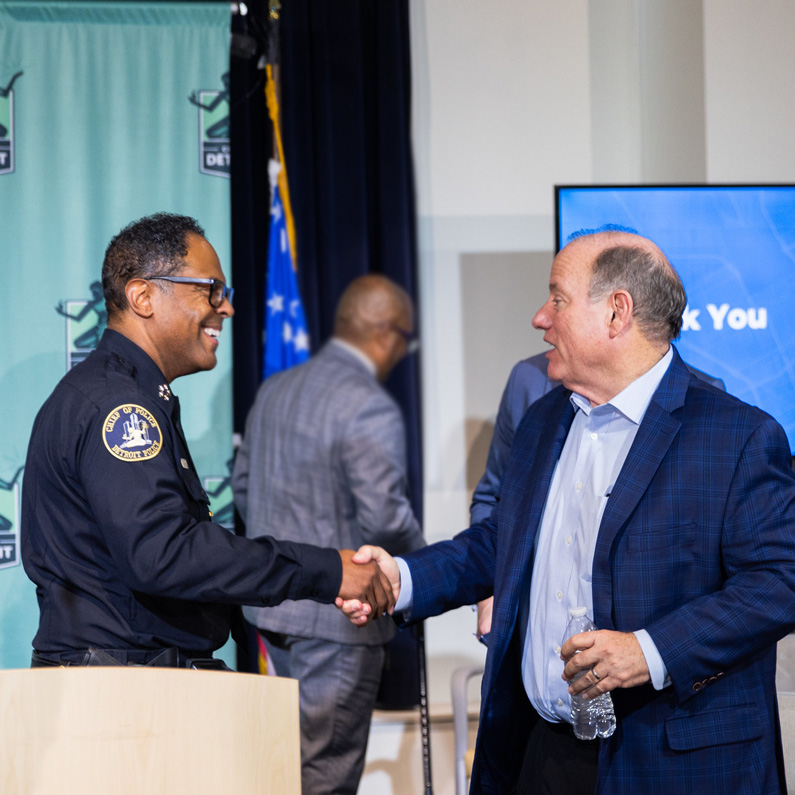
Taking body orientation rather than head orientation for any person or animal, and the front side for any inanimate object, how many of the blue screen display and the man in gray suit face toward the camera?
1

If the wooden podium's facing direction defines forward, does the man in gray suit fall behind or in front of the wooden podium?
behind

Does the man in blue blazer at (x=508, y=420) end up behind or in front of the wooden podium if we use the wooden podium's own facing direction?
behind

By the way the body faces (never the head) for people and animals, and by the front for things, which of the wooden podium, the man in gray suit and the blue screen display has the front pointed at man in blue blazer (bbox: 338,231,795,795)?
the blue screen display

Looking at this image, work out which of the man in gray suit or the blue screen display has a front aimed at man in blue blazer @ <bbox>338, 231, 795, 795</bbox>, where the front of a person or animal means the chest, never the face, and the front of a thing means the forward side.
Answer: the blue screen display

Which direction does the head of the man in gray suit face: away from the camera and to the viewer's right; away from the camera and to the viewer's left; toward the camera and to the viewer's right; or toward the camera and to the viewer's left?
away from the camera and to the viewer's right

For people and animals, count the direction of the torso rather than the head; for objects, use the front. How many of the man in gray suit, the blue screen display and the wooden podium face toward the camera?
2

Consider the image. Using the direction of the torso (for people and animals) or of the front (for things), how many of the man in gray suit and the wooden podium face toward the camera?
1

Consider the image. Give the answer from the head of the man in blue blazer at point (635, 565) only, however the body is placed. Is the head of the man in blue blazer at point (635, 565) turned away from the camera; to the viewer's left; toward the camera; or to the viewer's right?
to the viewer's left

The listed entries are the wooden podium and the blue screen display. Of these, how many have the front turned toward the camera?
2
